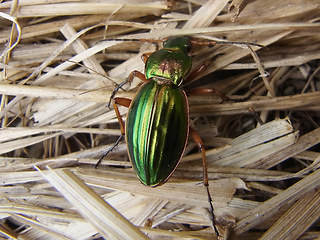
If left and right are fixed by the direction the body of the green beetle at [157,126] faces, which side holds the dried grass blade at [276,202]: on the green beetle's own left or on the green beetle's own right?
on the green beetle's own right

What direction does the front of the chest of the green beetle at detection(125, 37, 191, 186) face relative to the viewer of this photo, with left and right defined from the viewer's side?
facing away from the viewer

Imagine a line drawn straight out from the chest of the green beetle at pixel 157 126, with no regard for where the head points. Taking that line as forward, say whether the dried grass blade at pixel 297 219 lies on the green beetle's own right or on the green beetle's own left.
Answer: on the green beetle's own right
